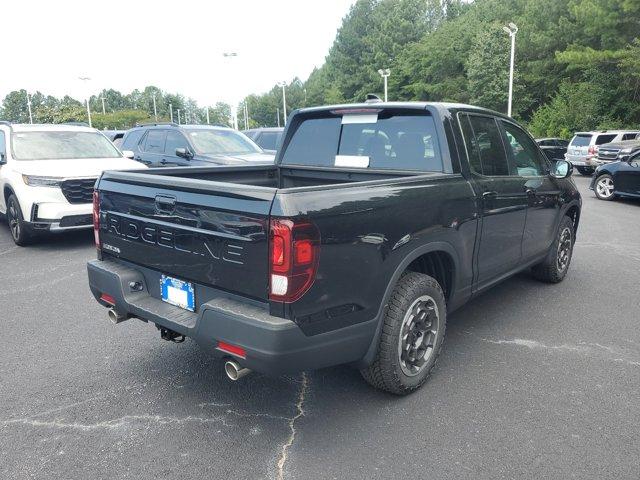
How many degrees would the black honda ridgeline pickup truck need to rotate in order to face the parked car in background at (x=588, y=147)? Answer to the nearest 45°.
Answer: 0° — it already faces it

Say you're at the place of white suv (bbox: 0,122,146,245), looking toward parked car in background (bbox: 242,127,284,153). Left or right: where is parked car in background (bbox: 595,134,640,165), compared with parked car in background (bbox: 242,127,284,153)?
right

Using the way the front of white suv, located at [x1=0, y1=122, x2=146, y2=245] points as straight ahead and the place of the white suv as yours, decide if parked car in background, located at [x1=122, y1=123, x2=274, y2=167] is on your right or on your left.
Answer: on your left

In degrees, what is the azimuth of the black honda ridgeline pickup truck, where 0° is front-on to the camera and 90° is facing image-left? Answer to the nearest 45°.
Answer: approximately 225°
